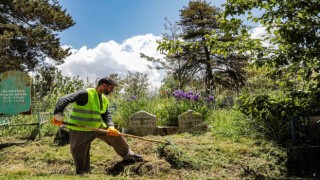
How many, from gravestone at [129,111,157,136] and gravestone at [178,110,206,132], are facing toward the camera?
2

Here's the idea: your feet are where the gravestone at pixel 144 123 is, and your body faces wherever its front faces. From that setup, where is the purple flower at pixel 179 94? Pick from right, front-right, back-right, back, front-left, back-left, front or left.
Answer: back-left

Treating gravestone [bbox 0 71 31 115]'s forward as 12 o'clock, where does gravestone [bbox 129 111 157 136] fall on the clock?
gravestone [bbox 129 111 157 136] is roughly at 10 o'clock from gravestone [bbox 0 71 31 115].

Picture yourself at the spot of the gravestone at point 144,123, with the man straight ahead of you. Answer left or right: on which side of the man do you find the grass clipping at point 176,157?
left

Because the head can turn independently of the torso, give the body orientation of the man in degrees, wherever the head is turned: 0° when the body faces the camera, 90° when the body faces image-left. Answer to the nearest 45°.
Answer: approximately 315°

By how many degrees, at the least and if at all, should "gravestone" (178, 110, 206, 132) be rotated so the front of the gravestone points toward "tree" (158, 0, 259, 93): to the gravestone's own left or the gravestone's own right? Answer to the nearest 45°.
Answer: approximately 180°

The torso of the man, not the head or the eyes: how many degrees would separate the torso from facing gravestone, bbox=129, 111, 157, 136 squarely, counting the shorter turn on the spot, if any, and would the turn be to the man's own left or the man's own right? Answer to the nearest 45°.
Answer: approximately 90° to the man's own left

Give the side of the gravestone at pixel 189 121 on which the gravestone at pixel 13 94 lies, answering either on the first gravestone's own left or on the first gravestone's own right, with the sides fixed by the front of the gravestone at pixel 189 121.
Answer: on the first gravestone's own right

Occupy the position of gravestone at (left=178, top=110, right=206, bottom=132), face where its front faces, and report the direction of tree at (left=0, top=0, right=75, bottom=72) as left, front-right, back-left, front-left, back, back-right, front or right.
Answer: back-right

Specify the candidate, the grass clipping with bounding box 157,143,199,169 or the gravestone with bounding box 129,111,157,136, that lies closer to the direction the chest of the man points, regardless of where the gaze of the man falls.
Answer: the grass clipping

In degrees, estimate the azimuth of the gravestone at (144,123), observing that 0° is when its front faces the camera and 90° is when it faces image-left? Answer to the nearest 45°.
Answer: approximately 0°

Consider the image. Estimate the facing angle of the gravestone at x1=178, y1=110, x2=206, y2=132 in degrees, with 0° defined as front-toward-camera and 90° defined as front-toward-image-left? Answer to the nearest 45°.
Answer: approximately 0°

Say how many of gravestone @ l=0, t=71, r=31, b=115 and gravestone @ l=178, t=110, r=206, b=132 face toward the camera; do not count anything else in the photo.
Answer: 2
